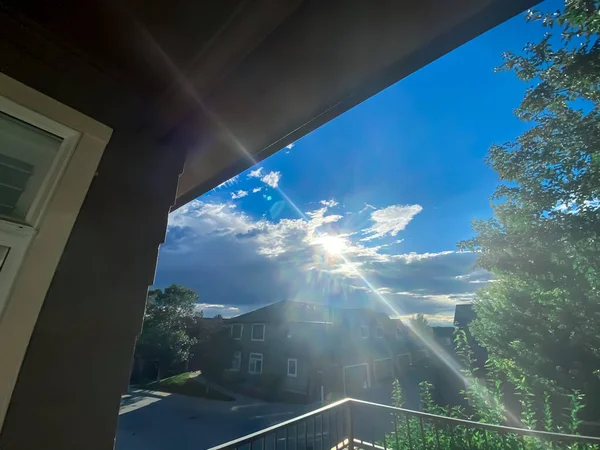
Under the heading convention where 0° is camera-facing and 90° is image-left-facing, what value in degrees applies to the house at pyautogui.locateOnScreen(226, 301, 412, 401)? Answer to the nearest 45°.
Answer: approximately 315°

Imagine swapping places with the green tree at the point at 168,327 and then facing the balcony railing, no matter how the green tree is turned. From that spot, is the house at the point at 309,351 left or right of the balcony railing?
left

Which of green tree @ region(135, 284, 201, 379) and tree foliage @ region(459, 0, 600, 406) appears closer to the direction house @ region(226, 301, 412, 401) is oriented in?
the tree foliage

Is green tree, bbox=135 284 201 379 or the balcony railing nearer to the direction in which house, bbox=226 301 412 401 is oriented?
the balcony railing

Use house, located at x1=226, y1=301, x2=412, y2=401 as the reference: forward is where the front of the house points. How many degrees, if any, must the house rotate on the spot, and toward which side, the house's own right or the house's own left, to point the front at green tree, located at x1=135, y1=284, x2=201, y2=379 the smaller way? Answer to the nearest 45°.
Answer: approximately 135° to the house's own right

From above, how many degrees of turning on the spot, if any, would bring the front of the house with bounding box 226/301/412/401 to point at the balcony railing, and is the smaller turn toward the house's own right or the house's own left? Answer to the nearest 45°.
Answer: approximately 45° to the house's own right
